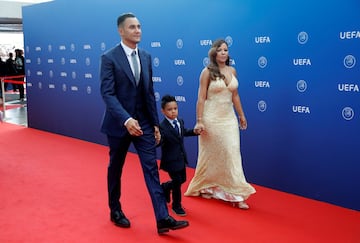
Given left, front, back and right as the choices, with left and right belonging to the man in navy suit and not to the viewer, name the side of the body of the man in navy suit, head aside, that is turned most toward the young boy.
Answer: left

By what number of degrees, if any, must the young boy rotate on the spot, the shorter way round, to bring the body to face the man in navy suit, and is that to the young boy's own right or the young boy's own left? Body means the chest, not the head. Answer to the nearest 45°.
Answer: approximately 90° to the young boy's own right

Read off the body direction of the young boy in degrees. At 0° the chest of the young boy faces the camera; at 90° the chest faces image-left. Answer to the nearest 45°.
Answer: approximately 315°
